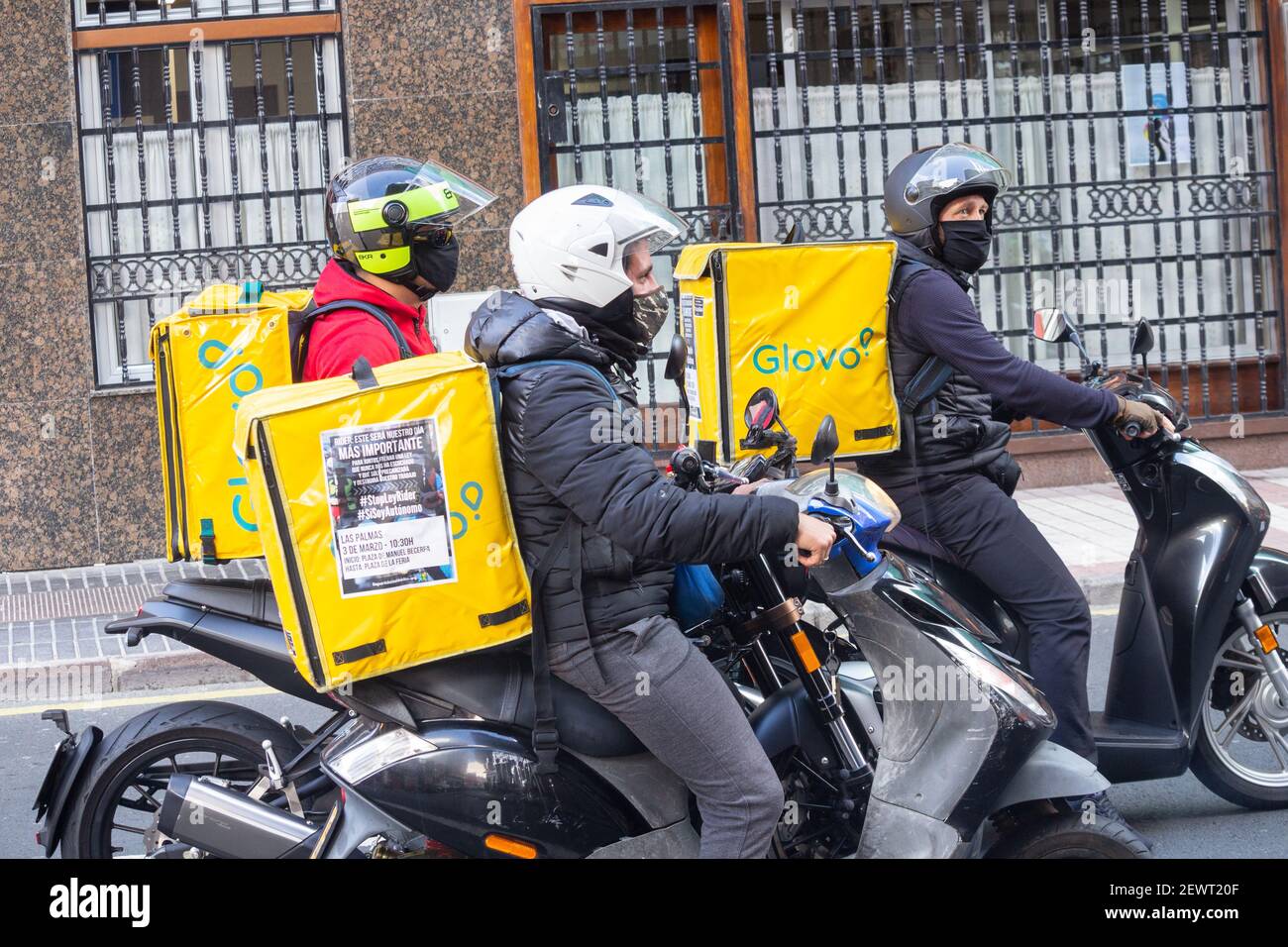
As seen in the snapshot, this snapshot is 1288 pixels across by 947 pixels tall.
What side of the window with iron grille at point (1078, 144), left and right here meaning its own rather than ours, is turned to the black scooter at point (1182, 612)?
front

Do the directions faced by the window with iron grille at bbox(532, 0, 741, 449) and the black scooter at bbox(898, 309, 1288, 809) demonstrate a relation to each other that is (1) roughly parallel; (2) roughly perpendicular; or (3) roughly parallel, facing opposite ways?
roughly perpendicular

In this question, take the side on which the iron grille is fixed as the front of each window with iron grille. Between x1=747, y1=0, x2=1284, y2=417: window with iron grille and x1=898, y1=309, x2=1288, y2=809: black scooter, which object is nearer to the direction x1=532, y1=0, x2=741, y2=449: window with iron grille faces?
the black scooter

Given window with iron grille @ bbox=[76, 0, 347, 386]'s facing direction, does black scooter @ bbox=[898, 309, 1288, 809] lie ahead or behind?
ahead

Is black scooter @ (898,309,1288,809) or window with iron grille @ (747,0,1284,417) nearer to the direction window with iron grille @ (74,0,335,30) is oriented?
the black scooter

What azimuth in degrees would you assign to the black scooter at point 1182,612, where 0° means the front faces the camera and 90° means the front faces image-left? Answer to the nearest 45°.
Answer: approximately 270°
